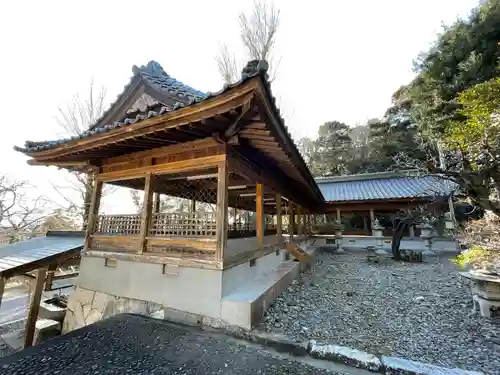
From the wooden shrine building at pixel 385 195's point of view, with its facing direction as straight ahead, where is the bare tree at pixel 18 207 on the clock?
The bare tree is roughly at 2 o'clock from the wooden shrine building.

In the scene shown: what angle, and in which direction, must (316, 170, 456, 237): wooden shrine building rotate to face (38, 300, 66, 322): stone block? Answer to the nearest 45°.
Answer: approximately 45° to its right

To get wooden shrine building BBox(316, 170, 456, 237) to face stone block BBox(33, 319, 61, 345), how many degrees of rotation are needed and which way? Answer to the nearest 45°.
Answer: approximately 45° to its right

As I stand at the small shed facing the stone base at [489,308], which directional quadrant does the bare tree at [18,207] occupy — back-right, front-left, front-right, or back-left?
back-left

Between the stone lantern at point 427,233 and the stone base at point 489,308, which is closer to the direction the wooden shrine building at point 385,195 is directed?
the stone base

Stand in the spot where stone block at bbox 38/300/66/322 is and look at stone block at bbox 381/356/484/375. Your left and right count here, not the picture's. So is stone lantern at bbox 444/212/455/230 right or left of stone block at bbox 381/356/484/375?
left

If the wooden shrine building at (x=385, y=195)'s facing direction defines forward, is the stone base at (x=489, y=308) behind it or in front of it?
in front

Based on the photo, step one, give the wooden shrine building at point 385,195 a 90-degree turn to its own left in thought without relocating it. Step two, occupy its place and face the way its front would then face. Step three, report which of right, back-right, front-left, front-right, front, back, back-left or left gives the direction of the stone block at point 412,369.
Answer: right

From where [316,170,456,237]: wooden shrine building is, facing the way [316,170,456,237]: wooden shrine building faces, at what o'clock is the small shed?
The small shed is roughly at 1 o'clock from the wooden shrine building.

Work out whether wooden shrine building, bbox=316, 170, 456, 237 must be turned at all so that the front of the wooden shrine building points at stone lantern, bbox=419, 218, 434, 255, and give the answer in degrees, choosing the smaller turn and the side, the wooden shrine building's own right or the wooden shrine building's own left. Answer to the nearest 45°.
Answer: approximately 45° to the wooden shrine building's own left

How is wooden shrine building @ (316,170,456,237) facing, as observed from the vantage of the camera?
facing the viewer
